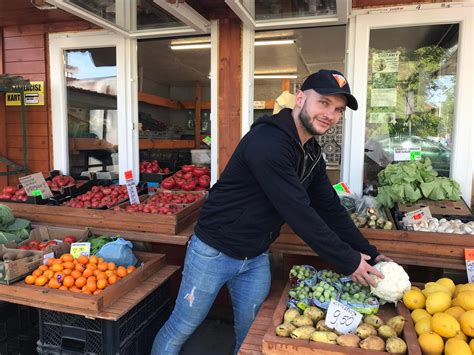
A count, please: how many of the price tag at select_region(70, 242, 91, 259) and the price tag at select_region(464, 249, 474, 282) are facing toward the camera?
2

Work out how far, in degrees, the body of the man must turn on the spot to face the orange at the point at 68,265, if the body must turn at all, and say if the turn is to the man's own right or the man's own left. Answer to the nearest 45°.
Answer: approximately 135° to the man's own right

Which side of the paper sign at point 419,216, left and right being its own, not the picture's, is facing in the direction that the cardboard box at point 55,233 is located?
right

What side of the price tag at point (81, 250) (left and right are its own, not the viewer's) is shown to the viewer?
front

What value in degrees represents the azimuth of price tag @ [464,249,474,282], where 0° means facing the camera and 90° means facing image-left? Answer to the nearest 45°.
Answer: approximately 0°

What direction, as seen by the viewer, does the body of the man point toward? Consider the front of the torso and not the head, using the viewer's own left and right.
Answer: facing the viewer and to the right of the viewer

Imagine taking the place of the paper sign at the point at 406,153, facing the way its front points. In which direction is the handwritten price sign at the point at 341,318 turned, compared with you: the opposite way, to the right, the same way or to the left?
the same way

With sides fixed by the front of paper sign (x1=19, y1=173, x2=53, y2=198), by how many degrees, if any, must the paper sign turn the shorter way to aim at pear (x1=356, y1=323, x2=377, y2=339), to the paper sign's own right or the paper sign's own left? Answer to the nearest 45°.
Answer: approximately 45° to the paper sign's own left

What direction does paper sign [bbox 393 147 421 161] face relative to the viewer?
toward the camera

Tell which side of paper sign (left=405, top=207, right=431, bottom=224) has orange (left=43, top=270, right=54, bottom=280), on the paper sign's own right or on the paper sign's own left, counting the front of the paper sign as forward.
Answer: on the paper sign's own right

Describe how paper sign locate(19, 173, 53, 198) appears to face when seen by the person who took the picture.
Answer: facing the viewer

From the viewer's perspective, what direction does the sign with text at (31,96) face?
toward the camera

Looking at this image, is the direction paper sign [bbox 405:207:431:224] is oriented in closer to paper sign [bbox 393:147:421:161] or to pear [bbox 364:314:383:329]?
the pear

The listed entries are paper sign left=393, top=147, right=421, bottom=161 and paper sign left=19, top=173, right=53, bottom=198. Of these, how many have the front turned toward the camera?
2

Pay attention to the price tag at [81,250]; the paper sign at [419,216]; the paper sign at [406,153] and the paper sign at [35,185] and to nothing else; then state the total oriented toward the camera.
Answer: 4

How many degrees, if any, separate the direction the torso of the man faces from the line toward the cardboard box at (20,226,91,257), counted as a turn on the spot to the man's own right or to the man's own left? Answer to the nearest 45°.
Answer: approximately 180°

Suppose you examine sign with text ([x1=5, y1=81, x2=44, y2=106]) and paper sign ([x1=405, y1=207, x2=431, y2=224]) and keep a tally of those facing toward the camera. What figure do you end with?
2
